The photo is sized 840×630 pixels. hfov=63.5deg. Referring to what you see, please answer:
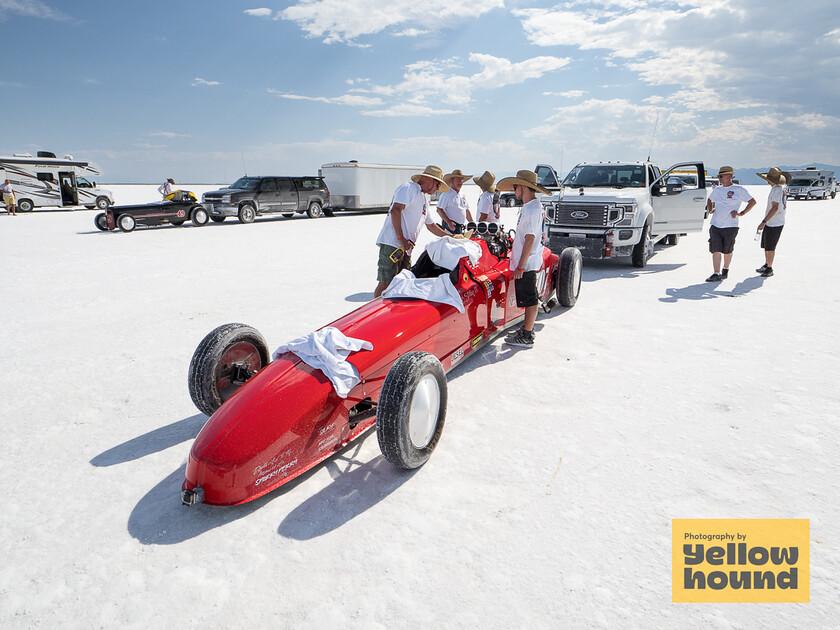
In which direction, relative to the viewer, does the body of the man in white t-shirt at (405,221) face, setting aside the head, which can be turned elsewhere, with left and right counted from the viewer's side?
facing to the right of the viewer

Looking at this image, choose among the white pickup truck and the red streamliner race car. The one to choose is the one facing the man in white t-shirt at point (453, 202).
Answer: the white pickup truck

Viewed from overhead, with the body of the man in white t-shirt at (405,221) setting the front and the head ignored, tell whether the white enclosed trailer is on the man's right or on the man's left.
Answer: on the man's left

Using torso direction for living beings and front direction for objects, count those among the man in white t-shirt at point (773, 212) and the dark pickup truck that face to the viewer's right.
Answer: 0

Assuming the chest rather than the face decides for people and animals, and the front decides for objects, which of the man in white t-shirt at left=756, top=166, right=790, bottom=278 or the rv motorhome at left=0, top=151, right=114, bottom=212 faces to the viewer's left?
the man in white t-shirt

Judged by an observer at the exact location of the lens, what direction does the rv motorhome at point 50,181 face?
facing to the right of the viewer

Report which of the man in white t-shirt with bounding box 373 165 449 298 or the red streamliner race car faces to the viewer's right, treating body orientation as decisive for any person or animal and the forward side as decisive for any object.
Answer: the man in white t-shirt

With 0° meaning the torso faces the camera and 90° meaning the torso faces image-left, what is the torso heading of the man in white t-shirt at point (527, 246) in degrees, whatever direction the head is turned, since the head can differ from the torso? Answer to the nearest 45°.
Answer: approximately 90°

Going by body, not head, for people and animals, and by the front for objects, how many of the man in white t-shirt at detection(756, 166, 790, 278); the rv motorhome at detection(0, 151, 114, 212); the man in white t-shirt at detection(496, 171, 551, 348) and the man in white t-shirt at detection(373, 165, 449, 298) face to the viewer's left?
2

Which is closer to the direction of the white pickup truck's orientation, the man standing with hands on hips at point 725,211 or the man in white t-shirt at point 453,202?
the man in white t-shirt

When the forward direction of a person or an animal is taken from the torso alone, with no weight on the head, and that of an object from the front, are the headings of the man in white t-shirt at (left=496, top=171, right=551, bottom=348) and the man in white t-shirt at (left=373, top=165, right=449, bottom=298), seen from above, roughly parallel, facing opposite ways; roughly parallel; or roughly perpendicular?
roughly parallel, facing opposite ways

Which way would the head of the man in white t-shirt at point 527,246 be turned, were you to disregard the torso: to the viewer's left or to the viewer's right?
to the viewer's left
